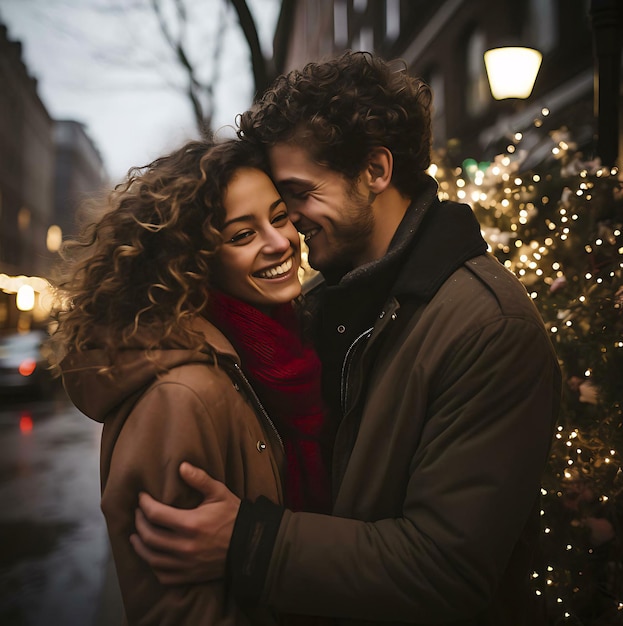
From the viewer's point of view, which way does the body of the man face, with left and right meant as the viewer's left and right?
facing to the left of the viewer

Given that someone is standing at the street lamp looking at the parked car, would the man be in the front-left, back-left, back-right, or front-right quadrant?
back-left

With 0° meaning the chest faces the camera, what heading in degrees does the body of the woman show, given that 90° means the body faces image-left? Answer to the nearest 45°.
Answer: approximately 270°

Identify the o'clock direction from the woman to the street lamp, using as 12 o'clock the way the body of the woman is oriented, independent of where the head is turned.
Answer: The street lamp is roughly at 10 o'clock from the woman.

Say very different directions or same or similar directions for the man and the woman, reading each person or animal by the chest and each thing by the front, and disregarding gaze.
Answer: very different directions

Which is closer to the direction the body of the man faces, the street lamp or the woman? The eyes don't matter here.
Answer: the woman

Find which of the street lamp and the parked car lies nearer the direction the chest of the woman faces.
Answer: the street lamp

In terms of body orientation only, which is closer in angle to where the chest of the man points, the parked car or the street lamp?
the parked car

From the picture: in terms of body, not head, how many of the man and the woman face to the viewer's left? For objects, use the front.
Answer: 1

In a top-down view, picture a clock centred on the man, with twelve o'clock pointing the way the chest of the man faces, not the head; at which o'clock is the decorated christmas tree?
The decorated christmas tree is roughly at 4 o'clock from the man.
